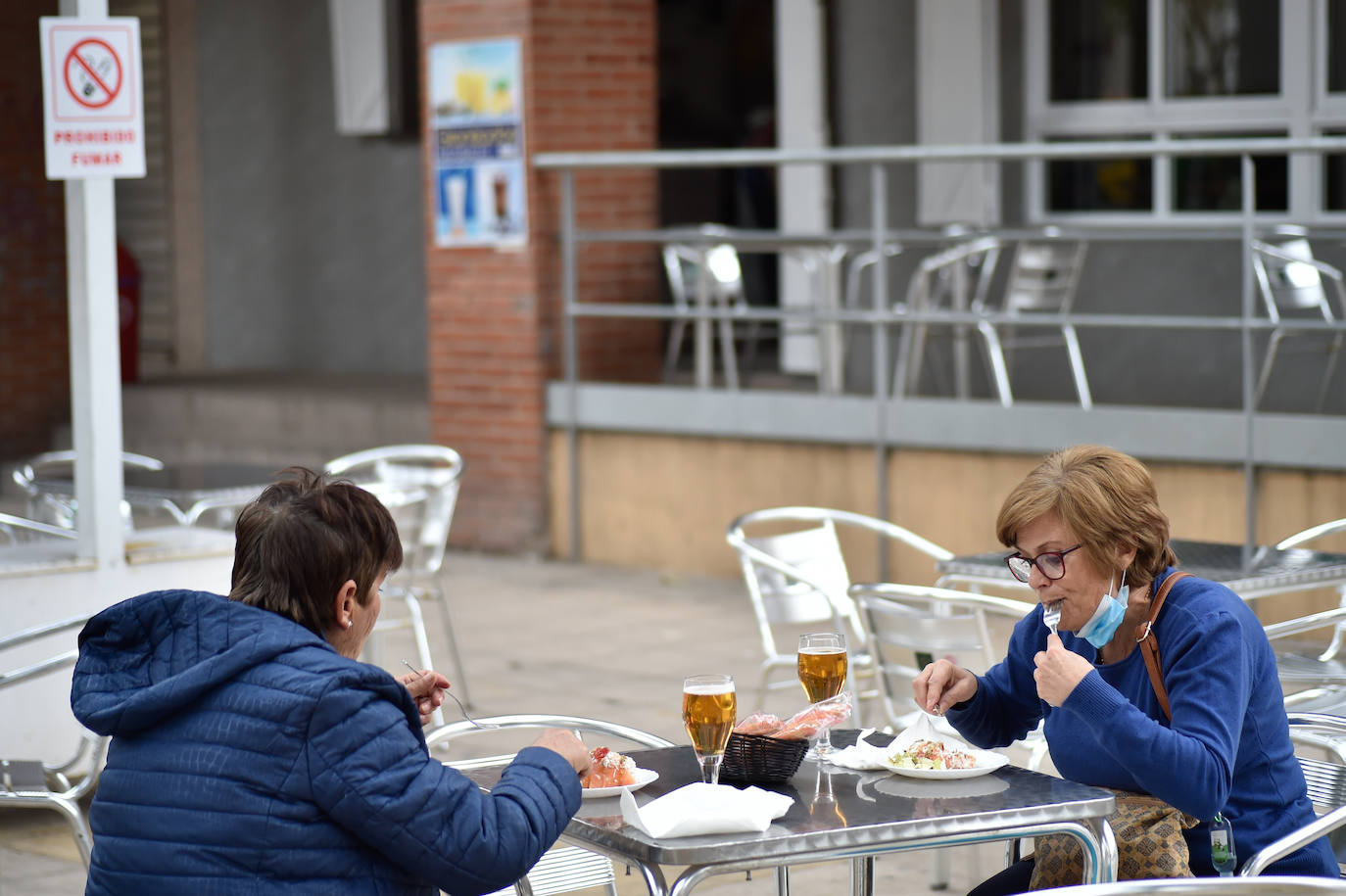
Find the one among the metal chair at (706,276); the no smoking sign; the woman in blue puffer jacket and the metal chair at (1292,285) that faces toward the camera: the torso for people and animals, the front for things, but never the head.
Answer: the no smoking sign

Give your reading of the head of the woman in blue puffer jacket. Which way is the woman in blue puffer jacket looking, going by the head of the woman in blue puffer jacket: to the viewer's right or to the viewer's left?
to the viewer's right

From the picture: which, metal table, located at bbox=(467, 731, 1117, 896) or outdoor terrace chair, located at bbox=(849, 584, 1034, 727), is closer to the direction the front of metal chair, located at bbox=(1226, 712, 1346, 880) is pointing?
the metal table

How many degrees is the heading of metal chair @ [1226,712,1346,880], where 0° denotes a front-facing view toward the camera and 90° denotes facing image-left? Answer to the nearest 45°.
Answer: approximately 45°

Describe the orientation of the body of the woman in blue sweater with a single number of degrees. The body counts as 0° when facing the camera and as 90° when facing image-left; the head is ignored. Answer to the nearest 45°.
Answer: approximately 45°

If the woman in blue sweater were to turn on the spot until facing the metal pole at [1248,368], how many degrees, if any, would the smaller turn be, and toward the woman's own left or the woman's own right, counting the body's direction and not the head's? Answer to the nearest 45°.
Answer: approximately 135° to the woman's own right

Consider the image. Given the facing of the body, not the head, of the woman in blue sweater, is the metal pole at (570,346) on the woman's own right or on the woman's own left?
on the woman's own right

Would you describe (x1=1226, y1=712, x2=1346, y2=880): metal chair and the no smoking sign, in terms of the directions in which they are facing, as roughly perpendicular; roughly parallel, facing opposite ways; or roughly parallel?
roughly perpendicular

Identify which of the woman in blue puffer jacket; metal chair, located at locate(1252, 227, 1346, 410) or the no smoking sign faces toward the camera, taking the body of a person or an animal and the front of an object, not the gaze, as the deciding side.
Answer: the no smoking sign

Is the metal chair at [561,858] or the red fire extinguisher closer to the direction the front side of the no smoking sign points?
the metal chair

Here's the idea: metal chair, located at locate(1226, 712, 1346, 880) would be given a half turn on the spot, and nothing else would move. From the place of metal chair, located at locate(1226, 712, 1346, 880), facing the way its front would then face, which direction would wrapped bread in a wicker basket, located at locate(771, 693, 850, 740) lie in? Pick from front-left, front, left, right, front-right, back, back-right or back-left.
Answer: back

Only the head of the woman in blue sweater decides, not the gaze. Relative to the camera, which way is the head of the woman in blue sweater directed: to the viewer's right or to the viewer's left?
to the viewer's left

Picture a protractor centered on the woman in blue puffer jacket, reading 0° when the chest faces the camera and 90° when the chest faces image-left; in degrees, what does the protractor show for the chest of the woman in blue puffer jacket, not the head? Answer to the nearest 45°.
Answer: approximately 225°
